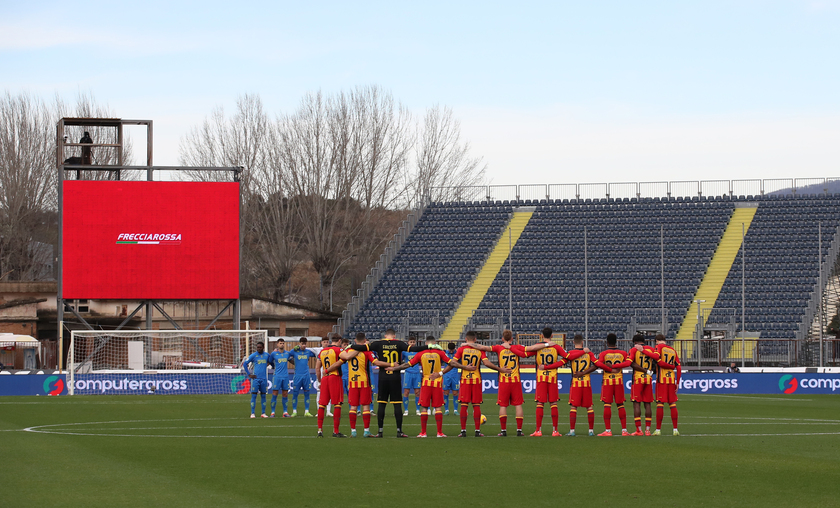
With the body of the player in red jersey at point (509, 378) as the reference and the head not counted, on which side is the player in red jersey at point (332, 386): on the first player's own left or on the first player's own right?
on the first player's own left

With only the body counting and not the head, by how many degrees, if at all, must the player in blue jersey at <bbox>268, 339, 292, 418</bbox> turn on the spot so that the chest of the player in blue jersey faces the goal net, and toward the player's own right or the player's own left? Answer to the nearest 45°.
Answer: approximately 180°

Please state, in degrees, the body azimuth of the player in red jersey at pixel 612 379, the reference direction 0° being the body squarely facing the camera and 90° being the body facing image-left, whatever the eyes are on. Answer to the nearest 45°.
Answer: approximately 180°

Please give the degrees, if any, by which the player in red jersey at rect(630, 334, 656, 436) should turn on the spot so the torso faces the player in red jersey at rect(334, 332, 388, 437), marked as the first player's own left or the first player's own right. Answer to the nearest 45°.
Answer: approximately 90° to the first player's own left

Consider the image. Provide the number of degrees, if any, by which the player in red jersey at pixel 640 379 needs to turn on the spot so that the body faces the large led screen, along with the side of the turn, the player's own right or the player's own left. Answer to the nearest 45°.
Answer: approximately 45° to the player's own left

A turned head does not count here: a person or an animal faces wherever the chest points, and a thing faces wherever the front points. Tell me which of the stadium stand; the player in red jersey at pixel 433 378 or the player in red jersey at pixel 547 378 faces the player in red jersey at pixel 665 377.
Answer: the stadium stand

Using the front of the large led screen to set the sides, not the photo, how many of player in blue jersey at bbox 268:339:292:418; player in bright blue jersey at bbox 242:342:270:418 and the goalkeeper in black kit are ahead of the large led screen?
3

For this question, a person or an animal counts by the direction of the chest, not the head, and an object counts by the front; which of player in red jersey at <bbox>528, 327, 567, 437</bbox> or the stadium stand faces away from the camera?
the player in red jersey

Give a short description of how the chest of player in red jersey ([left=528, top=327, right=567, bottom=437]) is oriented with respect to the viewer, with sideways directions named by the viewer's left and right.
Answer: facing away from the viewer

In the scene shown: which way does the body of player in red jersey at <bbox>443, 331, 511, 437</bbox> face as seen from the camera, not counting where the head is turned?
away from the camera
